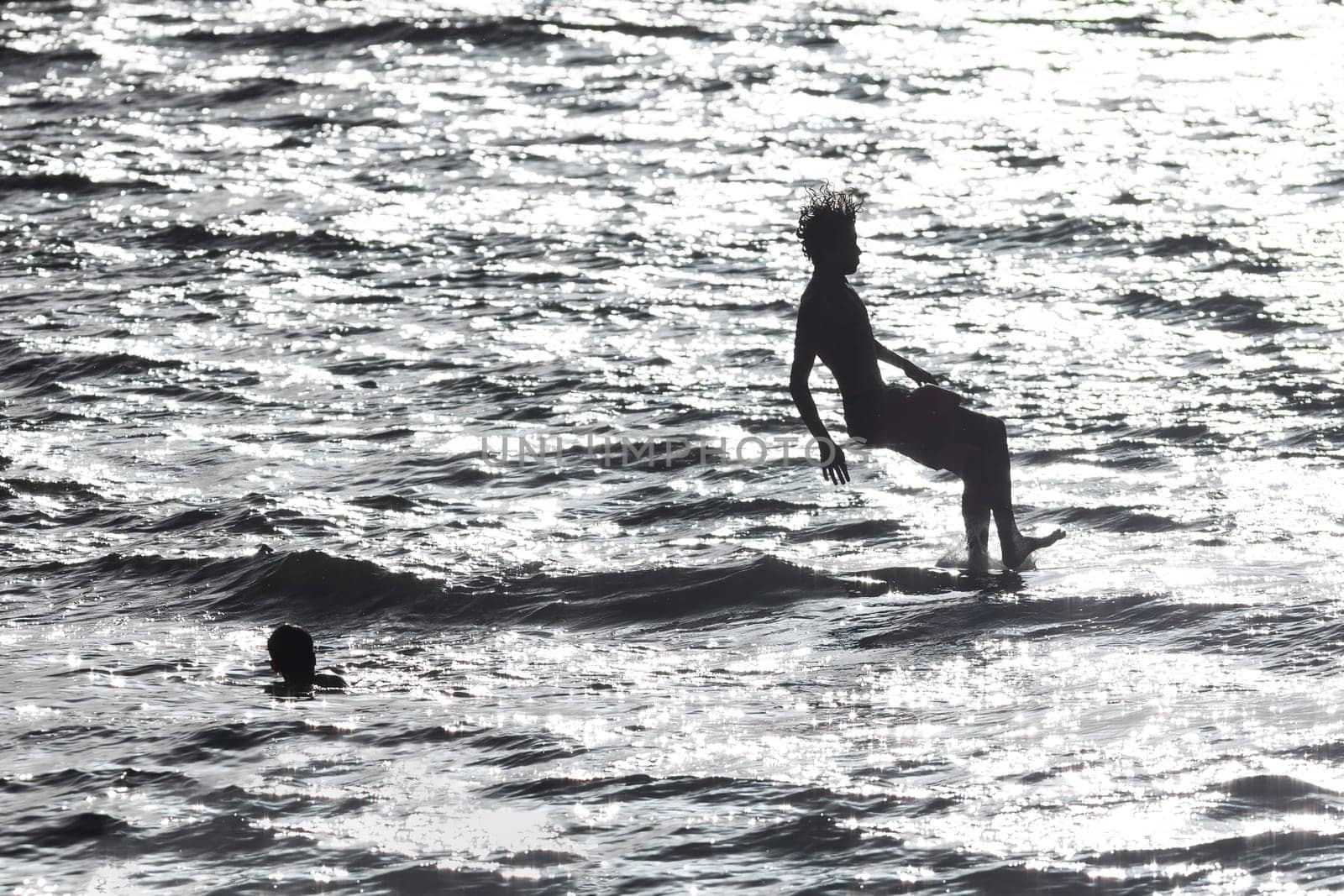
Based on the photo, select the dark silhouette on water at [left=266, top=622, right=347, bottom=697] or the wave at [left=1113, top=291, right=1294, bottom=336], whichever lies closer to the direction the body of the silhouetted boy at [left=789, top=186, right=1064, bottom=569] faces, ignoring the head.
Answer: the wave

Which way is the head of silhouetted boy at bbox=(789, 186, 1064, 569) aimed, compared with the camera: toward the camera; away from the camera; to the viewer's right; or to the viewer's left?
to the viewer's right

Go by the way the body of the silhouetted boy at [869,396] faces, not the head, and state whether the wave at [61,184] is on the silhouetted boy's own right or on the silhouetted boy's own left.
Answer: on the silhouetted boy's own left

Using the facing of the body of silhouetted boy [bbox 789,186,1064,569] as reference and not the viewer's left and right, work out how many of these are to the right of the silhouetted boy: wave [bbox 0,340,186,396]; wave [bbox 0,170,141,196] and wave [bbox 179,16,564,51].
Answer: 0

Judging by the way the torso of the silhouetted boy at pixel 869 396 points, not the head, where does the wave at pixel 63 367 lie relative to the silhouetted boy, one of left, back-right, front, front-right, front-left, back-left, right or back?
back-left

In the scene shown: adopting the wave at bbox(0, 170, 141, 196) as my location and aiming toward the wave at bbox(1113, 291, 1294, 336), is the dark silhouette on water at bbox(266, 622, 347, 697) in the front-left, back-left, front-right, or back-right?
front-right

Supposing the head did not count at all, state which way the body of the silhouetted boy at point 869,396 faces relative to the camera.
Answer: to the viewer's right

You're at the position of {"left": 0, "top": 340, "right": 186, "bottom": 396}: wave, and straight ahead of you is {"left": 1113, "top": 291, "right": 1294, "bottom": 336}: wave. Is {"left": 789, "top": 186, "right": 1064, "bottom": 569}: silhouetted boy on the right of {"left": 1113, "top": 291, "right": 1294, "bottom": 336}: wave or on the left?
right

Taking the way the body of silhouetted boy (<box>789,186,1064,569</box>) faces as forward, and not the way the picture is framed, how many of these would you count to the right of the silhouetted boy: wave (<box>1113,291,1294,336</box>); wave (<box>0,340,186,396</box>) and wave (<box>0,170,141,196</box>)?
0

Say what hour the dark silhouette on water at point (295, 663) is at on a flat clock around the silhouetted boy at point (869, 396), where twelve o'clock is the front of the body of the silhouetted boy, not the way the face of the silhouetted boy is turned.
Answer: The dark silhouette on water is roughly at 5 o'clock from the silhouetted boy.

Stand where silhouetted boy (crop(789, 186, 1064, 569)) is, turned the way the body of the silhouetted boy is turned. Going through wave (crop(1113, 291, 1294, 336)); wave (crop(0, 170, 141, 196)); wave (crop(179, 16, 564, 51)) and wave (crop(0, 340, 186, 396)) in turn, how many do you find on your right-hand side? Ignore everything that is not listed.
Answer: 0

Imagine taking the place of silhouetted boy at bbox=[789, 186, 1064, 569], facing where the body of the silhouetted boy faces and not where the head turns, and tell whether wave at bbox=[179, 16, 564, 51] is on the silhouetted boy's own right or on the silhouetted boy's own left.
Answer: on the silhouetted boy's own left
